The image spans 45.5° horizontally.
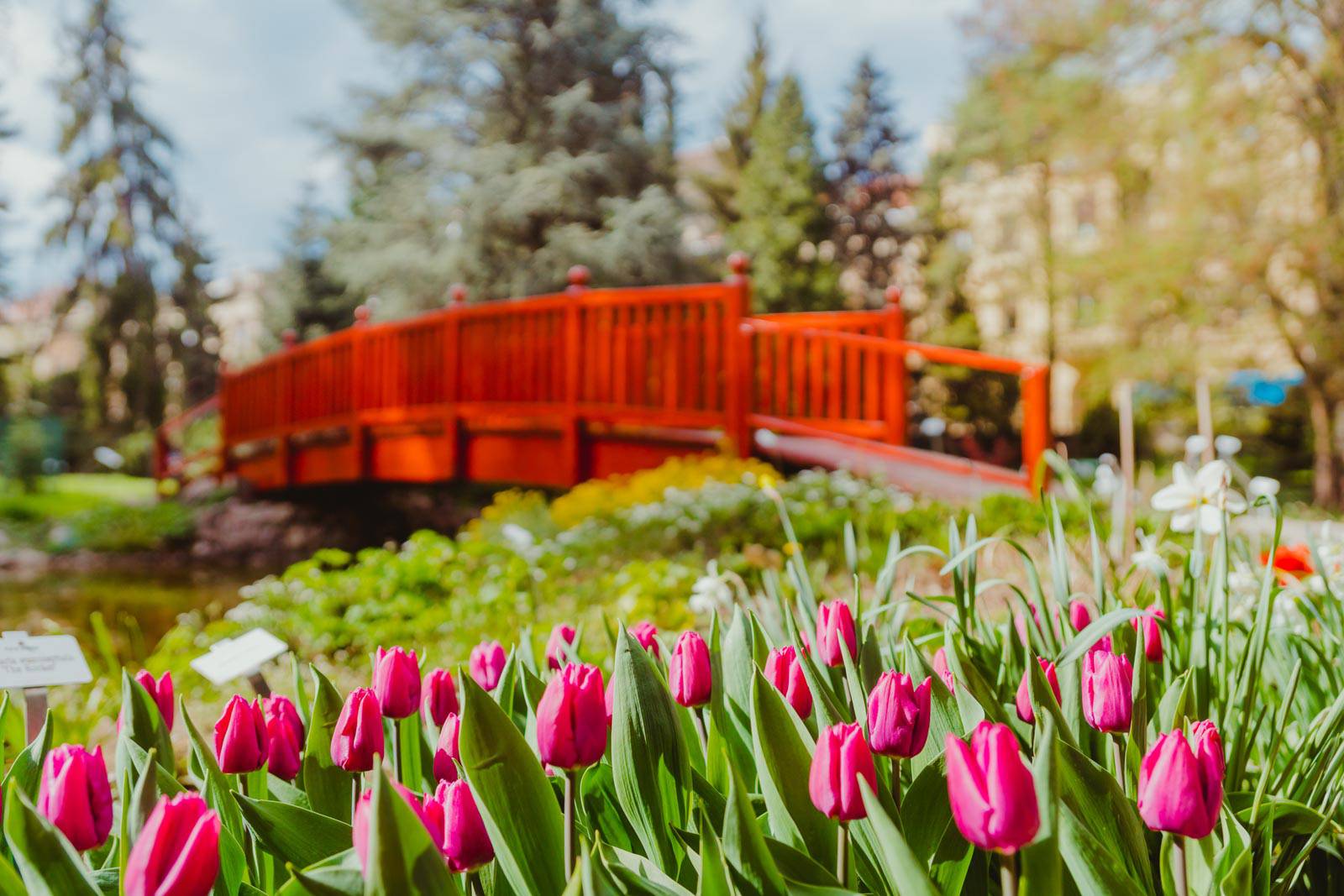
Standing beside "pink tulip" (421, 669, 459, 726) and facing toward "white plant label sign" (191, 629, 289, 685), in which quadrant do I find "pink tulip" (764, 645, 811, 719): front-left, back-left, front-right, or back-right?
back-right

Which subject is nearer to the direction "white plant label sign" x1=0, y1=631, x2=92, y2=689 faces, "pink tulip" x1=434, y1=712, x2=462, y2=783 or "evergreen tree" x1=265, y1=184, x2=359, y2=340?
the pink tulip

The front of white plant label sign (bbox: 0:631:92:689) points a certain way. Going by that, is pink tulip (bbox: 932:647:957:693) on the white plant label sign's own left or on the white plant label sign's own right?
on the white plant label sign's own left

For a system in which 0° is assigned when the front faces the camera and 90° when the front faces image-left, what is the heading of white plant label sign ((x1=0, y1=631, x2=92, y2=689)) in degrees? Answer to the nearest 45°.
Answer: approximately 0°

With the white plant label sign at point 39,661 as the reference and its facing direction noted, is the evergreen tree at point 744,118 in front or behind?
behind
